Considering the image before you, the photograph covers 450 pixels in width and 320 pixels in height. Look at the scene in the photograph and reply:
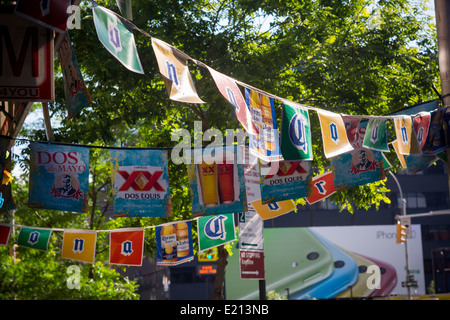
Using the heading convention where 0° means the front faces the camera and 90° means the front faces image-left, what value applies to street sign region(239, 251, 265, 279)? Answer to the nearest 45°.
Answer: approximately 0°

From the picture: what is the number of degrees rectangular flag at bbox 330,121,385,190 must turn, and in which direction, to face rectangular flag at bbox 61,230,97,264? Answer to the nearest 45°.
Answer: approximately 90° to its right
